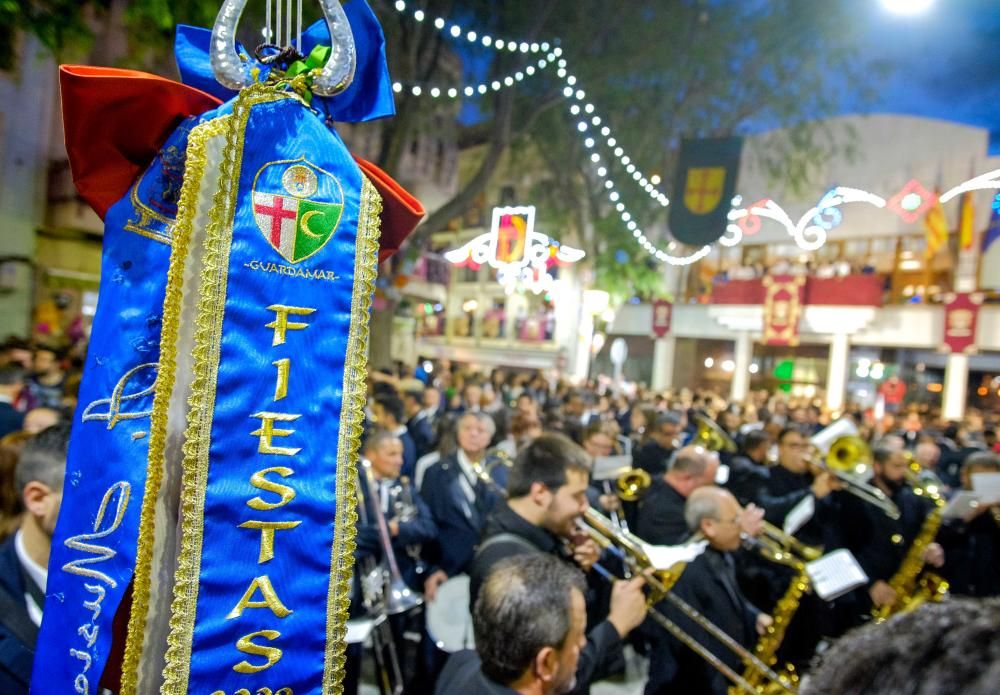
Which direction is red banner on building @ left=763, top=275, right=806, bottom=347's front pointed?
toward the camera

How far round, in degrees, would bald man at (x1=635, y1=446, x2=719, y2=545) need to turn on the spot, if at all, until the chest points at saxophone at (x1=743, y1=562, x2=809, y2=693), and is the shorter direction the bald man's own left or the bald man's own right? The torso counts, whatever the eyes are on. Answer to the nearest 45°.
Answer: approximately 90° to the bald man's own right

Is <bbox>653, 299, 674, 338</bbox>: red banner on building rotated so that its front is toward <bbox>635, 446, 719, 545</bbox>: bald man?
yes

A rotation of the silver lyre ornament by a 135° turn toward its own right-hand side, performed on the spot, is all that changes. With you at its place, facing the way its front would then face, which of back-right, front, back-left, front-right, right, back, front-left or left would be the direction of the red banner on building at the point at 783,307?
right

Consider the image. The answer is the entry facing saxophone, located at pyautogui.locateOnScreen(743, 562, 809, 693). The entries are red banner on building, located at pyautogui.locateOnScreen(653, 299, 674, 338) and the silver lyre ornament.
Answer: the red banner on building

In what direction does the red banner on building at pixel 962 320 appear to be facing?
toward the camera

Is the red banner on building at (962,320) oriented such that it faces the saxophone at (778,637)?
yes

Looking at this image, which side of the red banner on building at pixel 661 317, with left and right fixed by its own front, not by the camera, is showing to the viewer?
front

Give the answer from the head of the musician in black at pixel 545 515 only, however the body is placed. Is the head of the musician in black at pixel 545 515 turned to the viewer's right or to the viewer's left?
to the viewer's right

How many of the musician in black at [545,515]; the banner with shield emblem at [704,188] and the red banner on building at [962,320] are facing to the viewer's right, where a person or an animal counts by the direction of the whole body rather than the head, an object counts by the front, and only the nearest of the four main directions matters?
1

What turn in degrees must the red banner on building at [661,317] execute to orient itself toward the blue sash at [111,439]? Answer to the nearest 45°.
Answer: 0° — it already faces it

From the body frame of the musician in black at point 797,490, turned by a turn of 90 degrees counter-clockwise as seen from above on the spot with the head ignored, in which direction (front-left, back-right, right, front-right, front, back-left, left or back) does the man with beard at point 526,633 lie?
back-right

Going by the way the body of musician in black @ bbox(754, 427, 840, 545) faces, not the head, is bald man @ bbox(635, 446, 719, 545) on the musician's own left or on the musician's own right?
on the musician's own right

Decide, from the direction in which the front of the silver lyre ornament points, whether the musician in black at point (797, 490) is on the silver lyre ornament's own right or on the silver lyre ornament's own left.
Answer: on the silver lyre ornament's own left

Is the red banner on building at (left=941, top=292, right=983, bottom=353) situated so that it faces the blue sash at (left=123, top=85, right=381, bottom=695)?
yes

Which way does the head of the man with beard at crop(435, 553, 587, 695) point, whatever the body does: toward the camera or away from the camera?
away from the camera

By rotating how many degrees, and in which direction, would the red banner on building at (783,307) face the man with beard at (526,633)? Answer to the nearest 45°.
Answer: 0° — it already faces them
